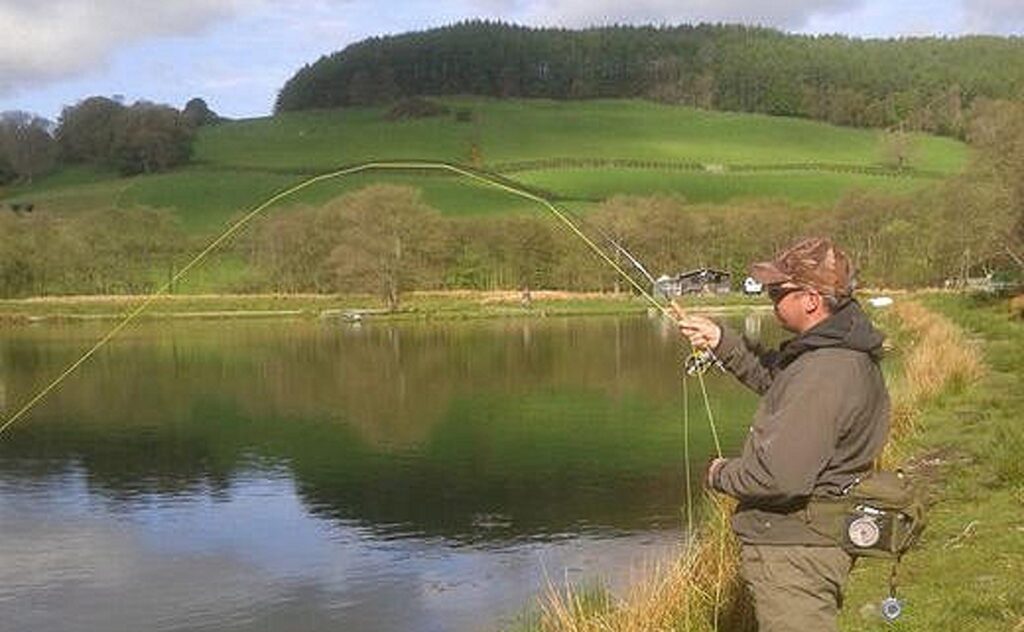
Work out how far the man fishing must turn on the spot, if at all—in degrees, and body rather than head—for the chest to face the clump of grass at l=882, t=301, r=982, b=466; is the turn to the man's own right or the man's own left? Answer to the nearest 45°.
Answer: approximately 90° to the man's own right

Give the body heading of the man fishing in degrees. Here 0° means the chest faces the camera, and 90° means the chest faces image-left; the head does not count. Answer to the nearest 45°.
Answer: approximately 90°
